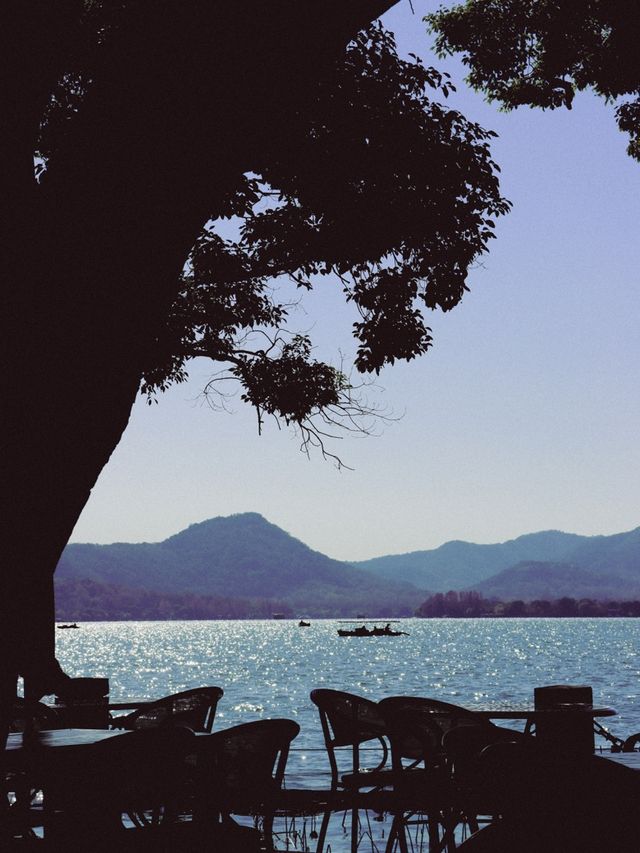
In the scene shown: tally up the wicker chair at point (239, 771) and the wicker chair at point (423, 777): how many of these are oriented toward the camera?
0

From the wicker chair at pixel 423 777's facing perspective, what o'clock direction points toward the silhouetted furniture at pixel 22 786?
The silhouetted furniture is roughly at 7 o'clock from the wicker chair.

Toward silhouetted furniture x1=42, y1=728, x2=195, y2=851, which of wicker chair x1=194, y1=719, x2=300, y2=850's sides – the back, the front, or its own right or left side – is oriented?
left

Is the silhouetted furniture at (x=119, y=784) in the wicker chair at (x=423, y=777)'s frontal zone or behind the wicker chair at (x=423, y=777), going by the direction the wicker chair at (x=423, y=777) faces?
behind

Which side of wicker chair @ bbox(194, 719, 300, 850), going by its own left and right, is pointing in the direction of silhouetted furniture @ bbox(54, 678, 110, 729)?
front

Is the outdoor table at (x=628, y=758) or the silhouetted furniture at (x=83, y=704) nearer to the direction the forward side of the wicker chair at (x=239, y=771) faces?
the silhouetted furniture

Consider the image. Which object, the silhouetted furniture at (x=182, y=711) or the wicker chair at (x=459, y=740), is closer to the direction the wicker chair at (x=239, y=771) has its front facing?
the silhouetted furniture

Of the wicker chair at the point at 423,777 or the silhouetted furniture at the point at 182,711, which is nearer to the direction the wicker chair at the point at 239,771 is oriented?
the silhouetted furniture

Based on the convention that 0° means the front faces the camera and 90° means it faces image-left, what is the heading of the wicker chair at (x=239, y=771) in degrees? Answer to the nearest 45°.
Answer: approximately 135°

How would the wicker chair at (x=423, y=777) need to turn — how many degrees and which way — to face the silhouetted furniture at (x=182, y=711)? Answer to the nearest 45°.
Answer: approximately 90° to its left

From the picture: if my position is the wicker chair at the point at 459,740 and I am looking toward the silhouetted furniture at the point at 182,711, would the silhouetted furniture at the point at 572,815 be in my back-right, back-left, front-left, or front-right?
back-left

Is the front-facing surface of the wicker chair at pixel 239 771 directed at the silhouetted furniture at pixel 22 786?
yes

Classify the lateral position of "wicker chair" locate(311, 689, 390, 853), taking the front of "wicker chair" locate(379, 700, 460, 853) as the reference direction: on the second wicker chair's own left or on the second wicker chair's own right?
on the second wicker chair's own left

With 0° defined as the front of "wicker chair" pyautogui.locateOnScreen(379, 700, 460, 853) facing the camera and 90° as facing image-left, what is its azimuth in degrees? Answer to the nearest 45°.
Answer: approximately 225°
